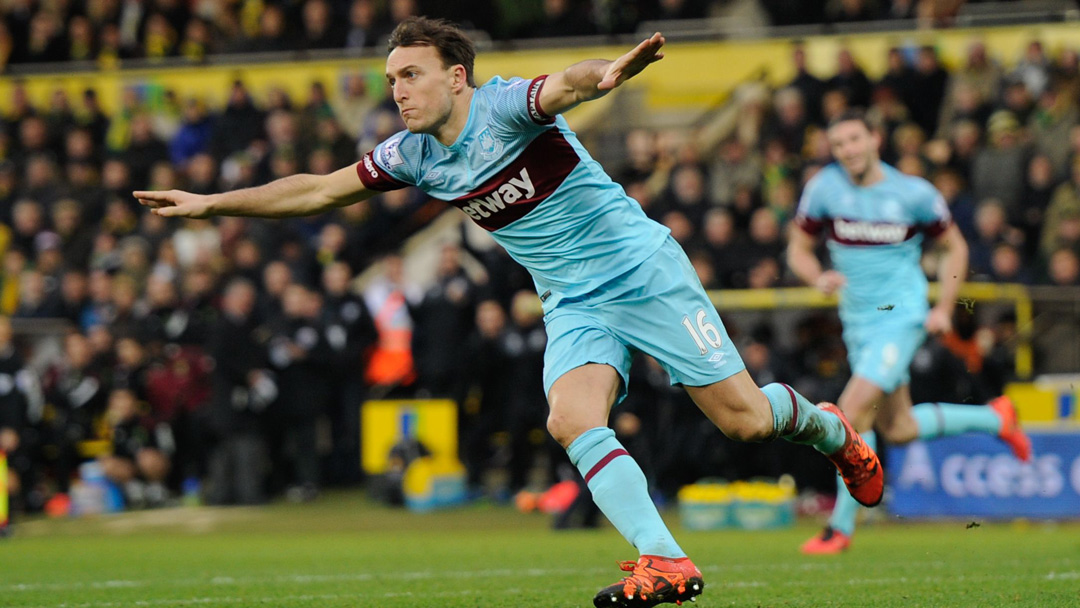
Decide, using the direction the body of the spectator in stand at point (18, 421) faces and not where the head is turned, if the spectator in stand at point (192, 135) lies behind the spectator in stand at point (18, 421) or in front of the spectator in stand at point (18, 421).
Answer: behind

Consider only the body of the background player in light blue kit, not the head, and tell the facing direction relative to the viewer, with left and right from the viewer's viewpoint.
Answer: facing the viewer and to the left of the viewer

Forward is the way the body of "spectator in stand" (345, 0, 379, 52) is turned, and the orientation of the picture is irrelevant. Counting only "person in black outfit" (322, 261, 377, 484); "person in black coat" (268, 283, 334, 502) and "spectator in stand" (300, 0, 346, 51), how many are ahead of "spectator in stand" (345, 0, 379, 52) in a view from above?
2

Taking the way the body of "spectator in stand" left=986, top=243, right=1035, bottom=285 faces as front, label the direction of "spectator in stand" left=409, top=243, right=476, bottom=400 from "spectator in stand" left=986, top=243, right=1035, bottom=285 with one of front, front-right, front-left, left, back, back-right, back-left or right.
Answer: right

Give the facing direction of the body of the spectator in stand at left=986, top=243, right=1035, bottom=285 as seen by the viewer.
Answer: toward the camera

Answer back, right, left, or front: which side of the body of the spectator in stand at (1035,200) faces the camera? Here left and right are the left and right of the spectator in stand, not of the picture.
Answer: front

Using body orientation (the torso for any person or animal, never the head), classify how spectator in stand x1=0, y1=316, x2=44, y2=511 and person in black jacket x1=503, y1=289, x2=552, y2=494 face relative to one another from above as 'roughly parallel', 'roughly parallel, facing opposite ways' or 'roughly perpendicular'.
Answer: roughly parallel

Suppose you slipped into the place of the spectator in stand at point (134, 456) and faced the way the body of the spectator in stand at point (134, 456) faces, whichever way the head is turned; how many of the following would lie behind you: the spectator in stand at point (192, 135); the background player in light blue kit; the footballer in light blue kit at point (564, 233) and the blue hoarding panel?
1

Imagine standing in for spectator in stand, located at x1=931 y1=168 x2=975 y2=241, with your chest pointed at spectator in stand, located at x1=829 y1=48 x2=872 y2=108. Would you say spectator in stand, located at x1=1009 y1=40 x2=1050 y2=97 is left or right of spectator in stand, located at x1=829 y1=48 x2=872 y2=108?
right

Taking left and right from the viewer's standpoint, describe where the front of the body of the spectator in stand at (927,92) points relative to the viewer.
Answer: facing the viewer

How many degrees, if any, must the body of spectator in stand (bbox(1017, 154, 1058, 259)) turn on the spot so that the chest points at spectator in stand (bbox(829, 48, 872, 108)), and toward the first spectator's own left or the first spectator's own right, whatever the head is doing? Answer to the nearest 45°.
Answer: approximately 135° to the first spectator's own right

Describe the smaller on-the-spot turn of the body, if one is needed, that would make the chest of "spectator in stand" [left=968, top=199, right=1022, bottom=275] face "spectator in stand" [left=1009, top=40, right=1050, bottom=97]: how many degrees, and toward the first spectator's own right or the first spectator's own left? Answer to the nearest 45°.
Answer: approximately 180°
